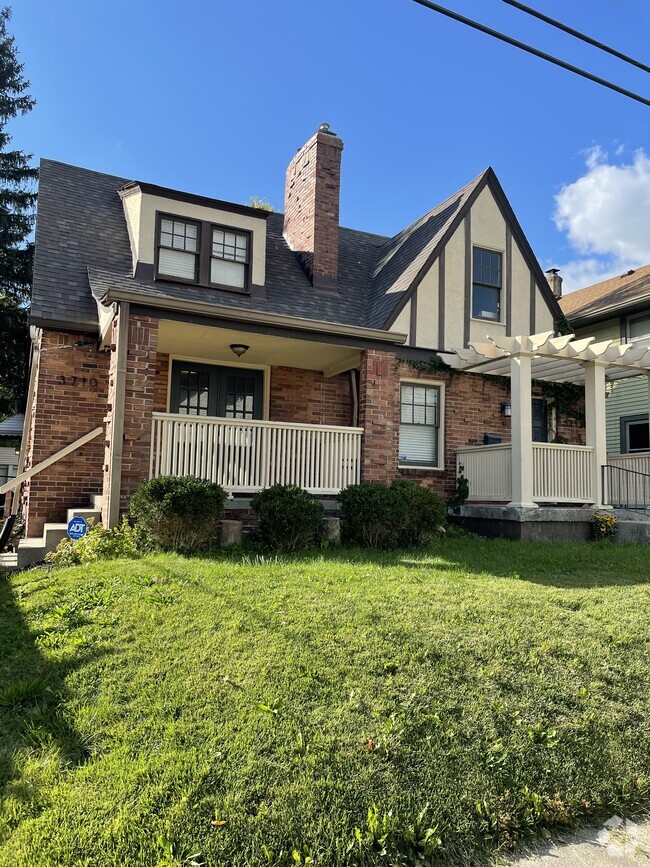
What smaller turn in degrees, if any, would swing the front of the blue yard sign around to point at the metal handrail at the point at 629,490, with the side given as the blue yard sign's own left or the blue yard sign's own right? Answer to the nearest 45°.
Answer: approximately 90° to the blue yard sign's own left

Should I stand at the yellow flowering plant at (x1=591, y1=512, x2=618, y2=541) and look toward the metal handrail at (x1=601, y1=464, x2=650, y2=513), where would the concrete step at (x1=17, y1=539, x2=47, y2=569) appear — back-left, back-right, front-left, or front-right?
back-left

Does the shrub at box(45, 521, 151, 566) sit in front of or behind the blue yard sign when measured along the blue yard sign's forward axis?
in front

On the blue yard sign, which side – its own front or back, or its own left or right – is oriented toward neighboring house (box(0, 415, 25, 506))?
back

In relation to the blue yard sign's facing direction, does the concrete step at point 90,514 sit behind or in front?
behind

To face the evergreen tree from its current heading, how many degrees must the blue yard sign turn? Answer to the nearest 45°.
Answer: approximately 180°

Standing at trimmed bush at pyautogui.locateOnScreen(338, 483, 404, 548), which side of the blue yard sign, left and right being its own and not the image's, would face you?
left

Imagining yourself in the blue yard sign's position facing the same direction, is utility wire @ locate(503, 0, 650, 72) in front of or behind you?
in front

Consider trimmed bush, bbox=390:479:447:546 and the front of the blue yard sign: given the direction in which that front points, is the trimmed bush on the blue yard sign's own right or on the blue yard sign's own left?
on the blue yard sign's own left

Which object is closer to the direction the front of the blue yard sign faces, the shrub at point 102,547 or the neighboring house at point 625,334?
the shrub

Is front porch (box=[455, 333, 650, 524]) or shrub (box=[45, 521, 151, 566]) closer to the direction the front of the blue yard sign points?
the shrub

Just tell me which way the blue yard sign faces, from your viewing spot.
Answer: facing the viewer

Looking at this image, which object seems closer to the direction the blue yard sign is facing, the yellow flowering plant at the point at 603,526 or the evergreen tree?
the yellow flowering plant

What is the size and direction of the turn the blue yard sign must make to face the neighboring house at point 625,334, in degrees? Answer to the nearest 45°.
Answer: approximately 90° to its left
